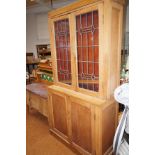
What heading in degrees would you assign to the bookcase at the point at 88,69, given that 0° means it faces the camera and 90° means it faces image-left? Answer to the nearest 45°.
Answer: approximately 45°
